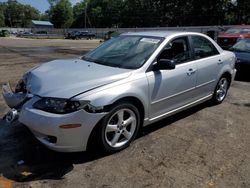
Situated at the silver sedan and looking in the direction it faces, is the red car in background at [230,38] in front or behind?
behind

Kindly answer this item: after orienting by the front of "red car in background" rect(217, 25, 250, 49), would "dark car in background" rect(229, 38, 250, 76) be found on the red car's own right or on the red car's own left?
on the red car's own left

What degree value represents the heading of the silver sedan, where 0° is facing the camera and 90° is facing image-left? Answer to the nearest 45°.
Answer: approximately 45°

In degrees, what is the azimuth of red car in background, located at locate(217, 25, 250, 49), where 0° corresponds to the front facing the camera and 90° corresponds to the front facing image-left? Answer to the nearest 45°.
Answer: approximately 45°

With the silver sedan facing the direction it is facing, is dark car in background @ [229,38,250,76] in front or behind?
behind

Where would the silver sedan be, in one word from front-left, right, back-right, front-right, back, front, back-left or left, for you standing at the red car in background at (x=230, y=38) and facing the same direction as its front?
front-left
